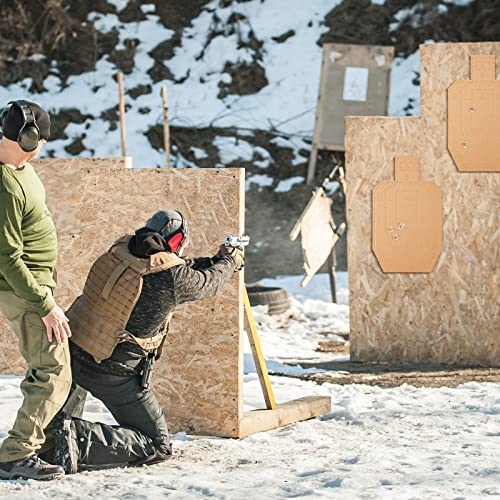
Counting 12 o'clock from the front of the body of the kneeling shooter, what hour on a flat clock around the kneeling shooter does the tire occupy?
The tire is roughly at 11 o'clock from the kneeling shooter.

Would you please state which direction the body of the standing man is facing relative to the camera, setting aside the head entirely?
to the viewer's right

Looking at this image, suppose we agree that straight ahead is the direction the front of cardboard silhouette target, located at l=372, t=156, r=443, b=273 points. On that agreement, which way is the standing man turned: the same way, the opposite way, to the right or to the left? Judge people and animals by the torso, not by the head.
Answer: to the left

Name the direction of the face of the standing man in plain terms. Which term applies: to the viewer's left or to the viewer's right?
to the viewer's right

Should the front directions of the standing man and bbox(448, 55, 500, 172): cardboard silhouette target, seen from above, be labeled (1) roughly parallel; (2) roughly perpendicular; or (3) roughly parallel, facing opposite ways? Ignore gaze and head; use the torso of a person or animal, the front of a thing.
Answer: roughly perpendicular

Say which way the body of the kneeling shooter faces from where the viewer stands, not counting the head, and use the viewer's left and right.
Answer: facing away from the viewer and to the right of the viewer

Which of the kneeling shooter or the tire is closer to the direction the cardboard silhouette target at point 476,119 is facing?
the kneeling shooter
